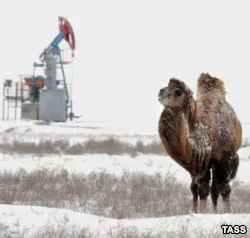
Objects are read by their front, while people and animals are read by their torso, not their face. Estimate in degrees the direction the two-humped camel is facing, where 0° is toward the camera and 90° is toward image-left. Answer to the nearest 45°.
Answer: approximately 45°
